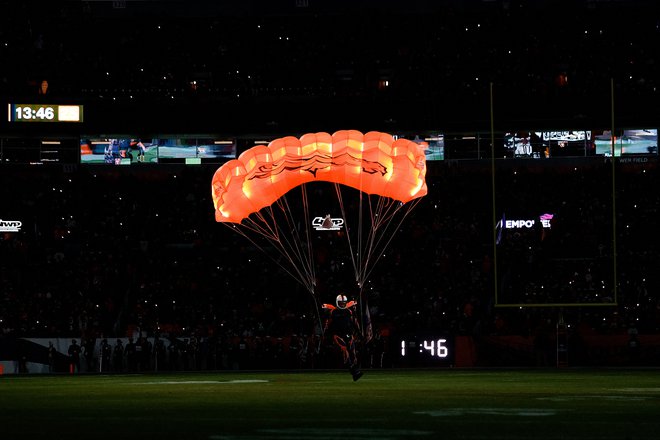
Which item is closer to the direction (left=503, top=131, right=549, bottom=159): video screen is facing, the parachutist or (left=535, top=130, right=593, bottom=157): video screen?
the parachutist

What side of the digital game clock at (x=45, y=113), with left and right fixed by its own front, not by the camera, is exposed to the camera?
front

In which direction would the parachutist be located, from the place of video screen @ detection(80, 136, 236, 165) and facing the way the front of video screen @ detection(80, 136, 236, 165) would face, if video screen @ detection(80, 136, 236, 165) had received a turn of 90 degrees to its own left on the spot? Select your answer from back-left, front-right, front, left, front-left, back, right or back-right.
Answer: right

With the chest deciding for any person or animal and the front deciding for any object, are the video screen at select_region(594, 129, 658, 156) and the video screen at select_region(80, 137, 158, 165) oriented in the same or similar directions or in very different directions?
same or similar directions

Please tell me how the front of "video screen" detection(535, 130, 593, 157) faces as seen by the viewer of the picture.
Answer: facing the viewer

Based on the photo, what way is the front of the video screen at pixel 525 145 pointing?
toward the camera

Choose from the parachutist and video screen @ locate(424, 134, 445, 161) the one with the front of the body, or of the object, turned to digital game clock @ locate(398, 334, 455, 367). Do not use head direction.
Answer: the video screen

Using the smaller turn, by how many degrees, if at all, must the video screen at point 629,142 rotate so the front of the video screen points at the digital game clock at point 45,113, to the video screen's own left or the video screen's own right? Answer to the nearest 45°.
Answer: approximately 90° to the video screen's own right

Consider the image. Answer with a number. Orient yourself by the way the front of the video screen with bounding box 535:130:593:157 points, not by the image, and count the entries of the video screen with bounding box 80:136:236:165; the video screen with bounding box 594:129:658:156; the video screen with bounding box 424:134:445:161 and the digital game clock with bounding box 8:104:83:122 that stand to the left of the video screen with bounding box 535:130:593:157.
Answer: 1

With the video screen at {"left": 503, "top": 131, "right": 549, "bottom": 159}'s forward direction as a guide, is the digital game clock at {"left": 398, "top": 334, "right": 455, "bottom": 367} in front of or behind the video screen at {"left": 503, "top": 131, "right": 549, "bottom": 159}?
in front

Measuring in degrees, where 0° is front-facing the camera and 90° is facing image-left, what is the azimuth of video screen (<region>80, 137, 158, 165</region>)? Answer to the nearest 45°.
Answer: approximately 0°

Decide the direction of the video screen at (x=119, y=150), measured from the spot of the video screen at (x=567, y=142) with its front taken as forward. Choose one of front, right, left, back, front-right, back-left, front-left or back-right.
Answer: right

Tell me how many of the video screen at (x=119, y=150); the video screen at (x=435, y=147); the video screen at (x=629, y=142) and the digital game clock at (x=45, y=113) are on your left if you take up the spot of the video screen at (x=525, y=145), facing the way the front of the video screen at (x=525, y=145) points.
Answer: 1
